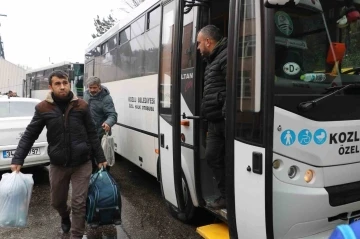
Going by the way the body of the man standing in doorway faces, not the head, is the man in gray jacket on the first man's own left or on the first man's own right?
on the first man's own right

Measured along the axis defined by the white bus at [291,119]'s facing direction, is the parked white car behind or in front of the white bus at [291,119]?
behind

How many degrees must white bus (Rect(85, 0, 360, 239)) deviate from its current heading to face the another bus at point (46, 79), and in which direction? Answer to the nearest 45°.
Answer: approximately 180°

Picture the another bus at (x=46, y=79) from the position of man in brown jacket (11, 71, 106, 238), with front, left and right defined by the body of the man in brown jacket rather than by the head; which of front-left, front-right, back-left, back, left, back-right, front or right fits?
back

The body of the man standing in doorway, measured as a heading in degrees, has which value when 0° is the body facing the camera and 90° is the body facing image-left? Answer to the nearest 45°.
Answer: approximately 90°

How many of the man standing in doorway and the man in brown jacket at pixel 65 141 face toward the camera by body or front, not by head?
1

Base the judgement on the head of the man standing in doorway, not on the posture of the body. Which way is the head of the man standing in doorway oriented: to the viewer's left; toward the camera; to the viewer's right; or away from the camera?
to the viewer's left
